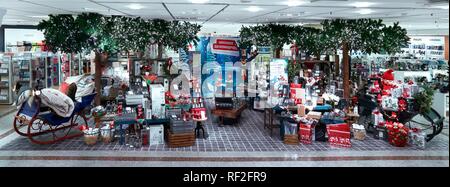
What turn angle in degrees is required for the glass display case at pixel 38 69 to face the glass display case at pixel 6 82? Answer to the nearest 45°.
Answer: approximately 45° to its right

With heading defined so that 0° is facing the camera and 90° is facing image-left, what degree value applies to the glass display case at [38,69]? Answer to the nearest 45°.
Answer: approximately 0°

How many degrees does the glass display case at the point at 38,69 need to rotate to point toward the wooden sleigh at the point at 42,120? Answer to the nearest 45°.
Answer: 0° — it already faces it

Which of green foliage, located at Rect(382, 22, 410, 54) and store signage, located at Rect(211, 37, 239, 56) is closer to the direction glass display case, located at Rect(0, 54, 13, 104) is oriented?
the green foliage

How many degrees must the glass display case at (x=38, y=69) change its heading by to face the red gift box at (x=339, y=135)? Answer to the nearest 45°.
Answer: approximately 45° to its left

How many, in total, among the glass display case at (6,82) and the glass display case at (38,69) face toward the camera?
2

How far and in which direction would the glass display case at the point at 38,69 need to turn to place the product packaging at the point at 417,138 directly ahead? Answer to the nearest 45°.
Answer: approximately 45° to its left

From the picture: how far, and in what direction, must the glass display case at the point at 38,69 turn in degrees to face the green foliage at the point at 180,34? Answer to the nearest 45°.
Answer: approximately 45° to its left

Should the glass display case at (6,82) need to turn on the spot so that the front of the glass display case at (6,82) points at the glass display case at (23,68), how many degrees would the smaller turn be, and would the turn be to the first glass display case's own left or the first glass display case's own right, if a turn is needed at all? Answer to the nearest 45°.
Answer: approximately 135° to the first glass display case's own left
